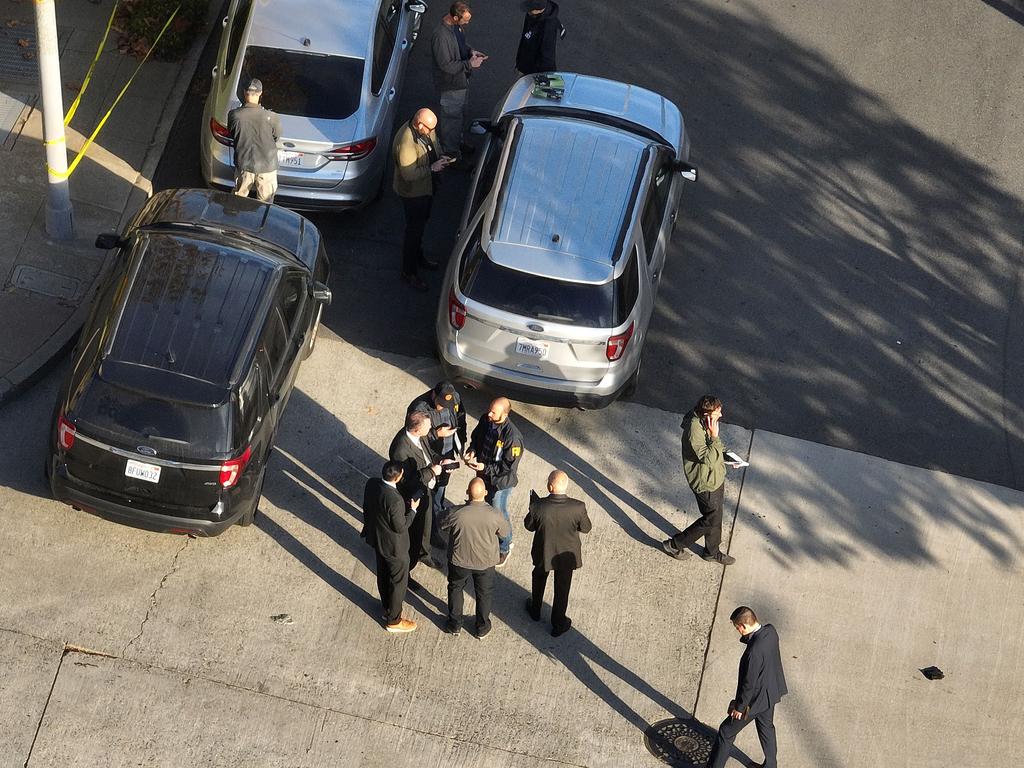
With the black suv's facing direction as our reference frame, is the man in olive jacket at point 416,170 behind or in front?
in front

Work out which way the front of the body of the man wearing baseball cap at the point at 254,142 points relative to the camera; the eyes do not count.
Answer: away from the camera

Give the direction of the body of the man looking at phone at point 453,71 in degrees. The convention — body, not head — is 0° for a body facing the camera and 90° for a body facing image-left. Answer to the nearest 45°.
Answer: approximately 270°

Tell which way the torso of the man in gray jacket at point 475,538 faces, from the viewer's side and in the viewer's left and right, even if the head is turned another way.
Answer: facing away from the viewer

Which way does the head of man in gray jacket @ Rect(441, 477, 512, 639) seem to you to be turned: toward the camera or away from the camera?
away from the camera

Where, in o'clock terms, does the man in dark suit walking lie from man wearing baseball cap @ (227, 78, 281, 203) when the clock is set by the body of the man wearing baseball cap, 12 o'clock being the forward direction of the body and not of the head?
The man in dark suit walking is roughly at 5 o'clock from the man wearing baseball cap.

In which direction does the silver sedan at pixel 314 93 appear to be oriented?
away from the camera

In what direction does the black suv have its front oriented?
away from the camera

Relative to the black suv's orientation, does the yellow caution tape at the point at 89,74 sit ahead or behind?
ahead

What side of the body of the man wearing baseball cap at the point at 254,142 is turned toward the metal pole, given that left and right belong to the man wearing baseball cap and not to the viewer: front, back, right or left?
left
